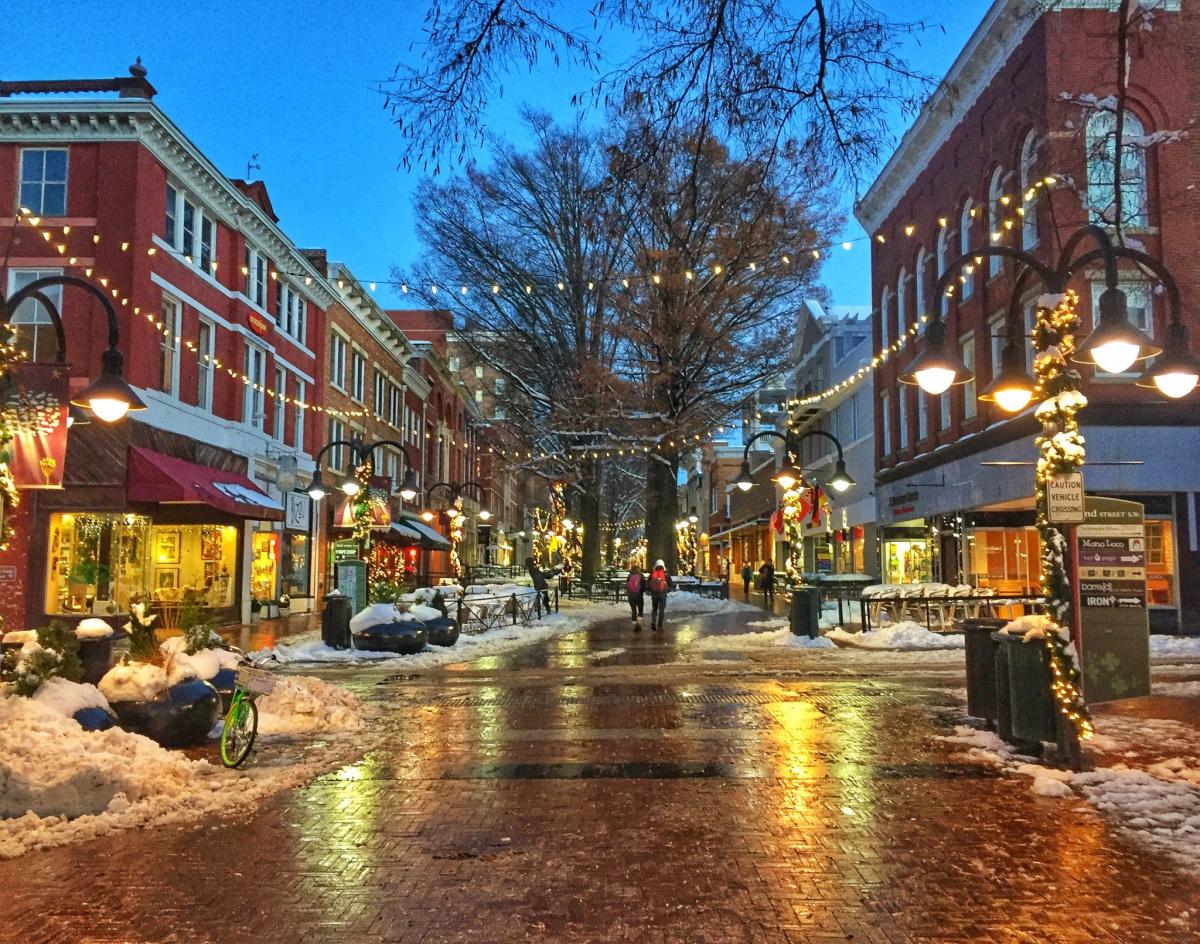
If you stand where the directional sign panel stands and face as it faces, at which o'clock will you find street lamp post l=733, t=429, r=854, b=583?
The street lamp post is roughly at 5 o'clock from the directional sign panel.

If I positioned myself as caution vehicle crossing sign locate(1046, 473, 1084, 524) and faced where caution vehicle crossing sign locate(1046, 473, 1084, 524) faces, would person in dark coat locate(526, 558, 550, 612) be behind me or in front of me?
behind

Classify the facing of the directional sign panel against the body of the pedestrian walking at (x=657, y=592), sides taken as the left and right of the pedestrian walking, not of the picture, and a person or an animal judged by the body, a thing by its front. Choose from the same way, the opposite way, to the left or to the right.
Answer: the opposite way

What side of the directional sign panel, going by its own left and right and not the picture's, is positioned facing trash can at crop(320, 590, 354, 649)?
right

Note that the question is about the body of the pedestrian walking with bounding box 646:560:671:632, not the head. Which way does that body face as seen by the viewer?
away from the camera

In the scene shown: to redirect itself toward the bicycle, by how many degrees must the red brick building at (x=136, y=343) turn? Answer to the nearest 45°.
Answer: approximately 45° to its right

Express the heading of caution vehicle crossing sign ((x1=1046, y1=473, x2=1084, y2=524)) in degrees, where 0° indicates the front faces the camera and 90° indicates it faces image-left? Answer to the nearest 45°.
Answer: approximately 0°

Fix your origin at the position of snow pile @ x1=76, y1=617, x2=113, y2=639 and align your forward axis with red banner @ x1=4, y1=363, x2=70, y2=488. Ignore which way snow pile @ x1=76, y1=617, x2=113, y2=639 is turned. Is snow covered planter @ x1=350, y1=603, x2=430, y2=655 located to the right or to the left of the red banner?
right

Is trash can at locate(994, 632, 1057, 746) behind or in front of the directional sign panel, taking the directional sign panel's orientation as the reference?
in front
